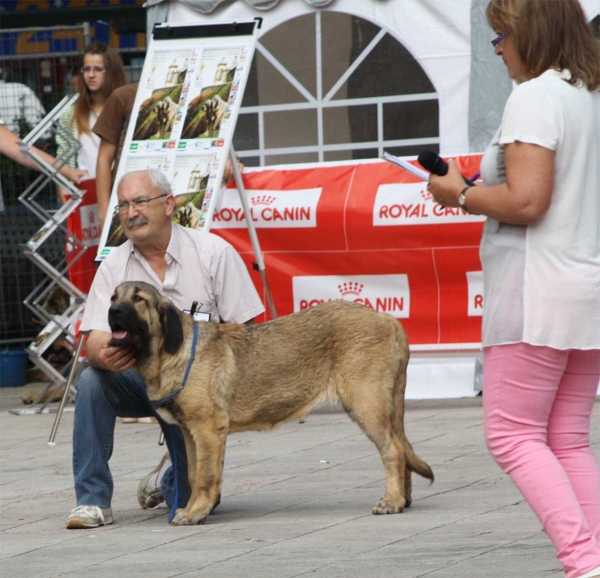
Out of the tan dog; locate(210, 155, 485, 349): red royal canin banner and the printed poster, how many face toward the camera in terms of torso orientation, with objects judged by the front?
2

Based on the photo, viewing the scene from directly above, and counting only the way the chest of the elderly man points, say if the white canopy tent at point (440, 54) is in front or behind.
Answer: behind

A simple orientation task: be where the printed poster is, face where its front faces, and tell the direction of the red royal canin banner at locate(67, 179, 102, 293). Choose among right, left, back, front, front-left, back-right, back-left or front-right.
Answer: back-right

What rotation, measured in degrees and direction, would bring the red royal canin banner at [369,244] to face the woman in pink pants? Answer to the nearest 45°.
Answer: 0° — it already faces them

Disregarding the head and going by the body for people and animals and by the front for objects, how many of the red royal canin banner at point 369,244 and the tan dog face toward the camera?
1

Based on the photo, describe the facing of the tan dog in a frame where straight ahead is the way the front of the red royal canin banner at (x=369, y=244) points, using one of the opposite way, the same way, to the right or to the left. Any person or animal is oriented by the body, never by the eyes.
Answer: to the right

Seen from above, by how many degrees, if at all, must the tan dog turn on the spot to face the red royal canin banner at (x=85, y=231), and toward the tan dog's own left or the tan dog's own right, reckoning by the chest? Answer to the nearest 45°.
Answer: approximately 90° to the tan dog's own right

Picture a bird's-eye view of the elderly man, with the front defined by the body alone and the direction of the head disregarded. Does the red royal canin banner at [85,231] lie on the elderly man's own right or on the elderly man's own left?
on the elderly man's own right

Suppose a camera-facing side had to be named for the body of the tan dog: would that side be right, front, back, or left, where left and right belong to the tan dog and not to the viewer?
left

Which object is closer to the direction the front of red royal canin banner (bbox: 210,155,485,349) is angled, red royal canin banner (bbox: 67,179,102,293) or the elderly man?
the elderly man
